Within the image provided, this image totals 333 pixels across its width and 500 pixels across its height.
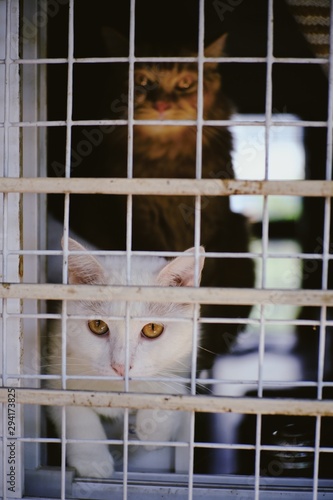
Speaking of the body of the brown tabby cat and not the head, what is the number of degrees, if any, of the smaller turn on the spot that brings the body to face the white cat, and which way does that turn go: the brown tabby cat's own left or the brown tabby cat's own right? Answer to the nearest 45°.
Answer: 0° — it already faces it

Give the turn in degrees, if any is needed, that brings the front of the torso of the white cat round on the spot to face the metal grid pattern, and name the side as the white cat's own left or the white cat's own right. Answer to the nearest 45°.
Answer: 0° — it already faces it

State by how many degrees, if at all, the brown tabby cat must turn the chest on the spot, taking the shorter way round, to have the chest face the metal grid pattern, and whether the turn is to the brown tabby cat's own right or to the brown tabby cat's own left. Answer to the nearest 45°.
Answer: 0° — it already faces it

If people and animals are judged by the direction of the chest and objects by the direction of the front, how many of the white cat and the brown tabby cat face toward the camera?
2

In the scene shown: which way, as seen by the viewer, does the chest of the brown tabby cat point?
toward the camera

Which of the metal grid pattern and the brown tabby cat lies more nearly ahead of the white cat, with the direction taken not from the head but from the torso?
the metal grid pattern

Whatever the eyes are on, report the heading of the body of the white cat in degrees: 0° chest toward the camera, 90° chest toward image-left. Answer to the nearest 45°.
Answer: approximately 0°

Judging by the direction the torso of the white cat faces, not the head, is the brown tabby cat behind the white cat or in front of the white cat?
behind
